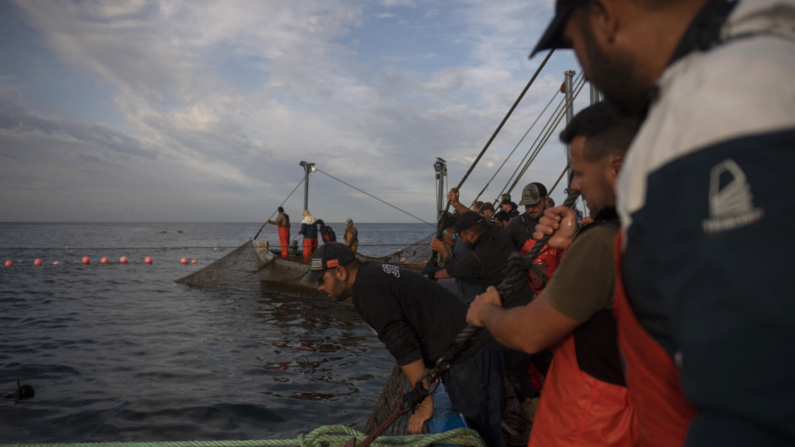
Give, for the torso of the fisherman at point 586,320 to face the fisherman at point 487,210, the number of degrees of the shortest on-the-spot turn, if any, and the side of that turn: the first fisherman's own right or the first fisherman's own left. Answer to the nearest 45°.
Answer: approximately 90° to the first fisherman's own right

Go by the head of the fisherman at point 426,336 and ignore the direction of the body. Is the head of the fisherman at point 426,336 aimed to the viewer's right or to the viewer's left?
to the viewer's left

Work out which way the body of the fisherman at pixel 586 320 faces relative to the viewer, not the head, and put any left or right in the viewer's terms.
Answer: facing to the left of the viewer

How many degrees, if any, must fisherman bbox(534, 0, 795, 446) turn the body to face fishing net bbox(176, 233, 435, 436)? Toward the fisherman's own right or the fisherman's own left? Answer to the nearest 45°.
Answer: approximately 45° to the fisherman's own right

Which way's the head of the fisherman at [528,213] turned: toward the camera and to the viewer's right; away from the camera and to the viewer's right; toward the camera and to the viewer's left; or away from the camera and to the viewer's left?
toward the camera and to the viewer's left

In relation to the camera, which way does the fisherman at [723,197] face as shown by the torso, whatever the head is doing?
to the viewer's left

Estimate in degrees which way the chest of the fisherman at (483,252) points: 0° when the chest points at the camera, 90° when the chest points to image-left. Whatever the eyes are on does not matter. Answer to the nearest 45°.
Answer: approximately 90°

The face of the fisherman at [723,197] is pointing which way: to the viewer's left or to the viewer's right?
to the viewer's left

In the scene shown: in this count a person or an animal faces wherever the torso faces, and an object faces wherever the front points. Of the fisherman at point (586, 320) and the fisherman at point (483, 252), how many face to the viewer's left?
2

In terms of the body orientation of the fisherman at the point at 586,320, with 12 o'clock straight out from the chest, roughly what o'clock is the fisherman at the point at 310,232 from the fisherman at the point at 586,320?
the fisherman at the point at 310,232 is roughly at 2 o'clock from the fisherman at the point at 586,320.
